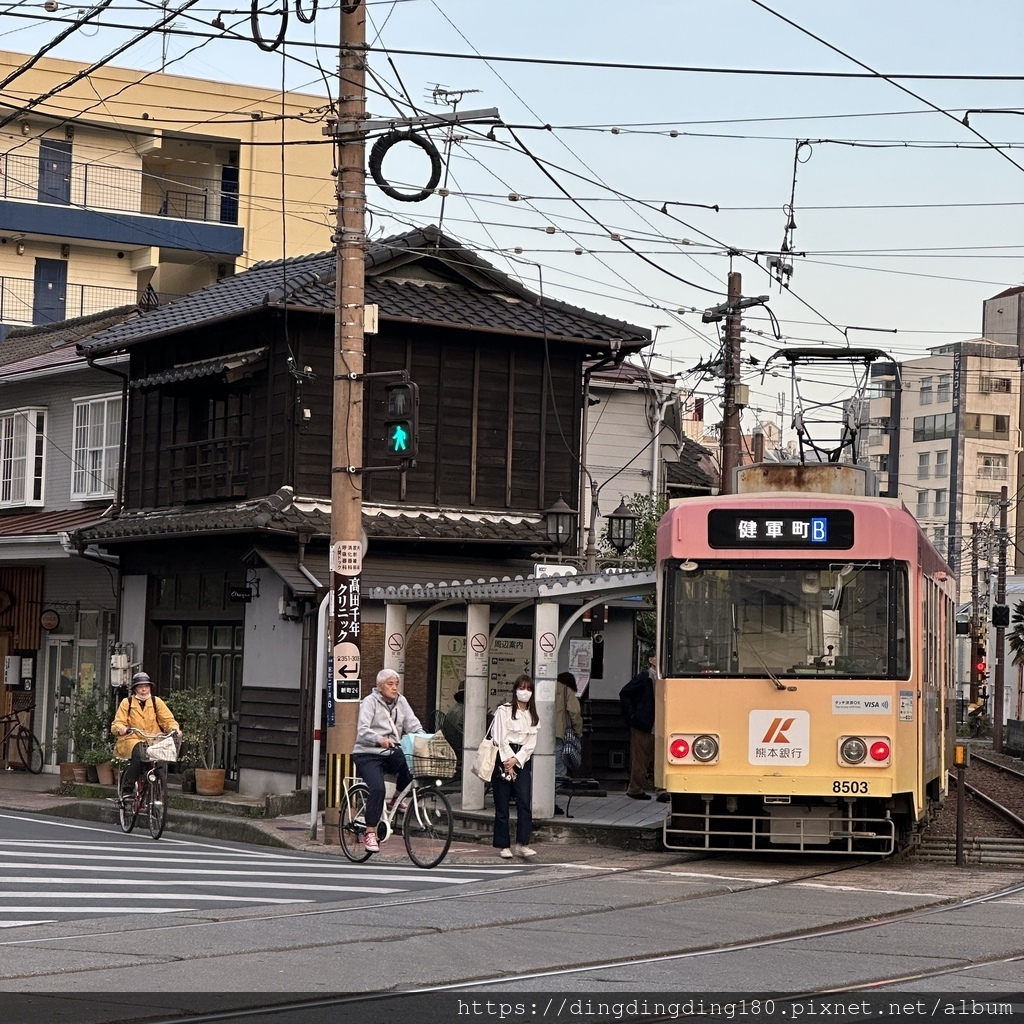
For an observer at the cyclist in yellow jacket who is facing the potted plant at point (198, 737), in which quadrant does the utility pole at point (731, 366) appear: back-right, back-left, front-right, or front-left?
front-right

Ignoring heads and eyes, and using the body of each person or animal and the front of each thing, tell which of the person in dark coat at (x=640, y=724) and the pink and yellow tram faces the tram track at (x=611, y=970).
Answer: the pink and yellow tram

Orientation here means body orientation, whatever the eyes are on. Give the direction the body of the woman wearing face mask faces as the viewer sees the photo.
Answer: toward the camera

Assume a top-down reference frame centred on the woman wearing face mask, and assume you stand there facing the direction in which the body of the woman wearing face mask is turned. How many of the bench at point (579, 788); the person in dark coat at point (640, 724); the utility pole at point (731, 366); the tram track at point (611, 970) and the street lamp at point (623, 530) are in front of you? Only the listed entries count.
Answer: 1

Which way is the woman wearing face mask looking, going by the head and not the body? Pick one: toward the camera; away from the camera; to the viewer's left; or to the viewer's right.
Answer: toward the camera

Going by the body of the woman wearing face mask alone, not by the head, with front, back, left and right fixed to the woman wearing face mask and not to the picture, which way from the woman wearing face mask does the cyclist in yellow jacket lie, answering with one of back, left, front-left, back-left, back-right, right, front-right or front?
back-right

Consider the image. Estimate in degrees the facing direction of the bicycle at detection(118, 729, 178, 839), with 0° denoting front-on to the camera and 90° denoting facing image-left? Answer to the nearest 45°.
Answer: approximately 315°

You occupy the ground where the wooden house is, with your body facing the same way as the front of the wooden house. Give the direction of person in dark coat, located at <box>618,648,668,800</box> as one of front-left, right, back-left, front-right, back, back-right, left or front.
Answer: left

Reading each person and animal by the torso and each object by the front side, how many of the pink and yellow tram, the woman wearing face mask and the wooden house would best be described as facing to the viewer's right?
0

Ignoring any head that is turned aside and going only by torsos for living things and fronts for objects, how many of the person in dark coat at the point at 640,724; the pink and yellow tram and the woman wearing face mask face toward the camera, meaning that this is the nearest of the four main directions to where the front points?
2

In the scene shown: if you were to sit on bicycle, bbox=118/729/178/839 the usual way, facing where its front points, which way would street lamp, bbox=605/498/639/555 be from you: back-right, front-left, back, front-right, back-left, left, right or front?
left

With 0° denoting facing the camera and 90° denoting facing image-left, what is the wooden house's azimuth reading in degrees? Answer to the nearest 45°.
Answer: approximately 45°

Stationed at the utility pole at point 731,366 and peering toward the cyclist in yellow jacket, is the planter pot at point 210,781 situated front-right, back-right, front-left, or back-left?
front-right

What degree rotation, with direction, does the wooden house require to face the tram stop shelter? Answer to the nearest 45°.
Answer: approximately 45° to its left
